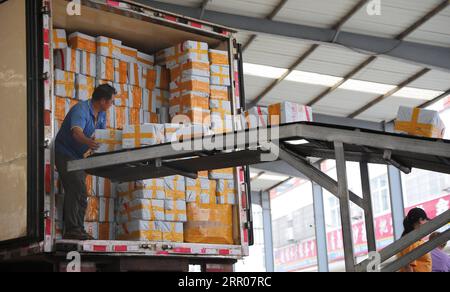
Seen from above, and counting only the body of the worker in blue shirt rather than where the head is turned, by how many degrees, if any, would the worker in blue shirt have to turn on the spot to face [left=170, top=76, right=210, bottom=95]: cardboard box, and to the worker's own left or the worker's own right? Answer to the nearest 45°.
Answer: approximately 45° to the worker's own left

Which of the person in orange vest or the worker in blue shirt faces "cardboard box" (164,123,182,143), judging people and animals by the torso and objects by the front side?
the worker in blue shirt

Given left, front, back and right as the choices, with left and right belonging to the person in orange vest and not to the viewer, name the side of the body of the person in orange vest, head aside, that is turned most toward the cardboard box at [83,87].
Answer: back

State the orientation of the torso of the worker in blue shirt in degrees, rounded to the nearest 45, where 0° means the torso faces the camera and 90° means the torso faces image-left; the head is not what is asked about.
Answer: approximately 270°

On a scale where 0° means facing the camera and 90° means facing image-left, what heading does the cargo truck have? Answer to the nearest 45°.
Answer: approximately 135°
